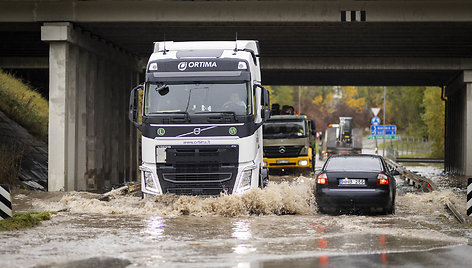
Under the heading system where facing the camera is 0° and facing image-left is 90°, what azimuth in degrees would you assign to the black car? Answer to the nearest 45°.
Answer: approximately 180°

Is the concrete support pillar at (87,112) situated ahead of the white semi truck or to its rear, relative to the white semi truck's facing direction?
to the rear

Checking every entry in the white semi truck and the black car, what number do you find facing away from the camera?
1

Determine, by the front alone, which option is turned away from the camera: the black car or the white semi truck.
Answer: the black car

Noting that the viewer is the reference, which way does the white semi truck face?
facing the viewer

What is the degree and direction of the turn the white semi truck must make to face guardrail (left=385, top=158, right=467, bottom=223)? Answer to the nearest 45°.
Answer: approximately 135° to its left

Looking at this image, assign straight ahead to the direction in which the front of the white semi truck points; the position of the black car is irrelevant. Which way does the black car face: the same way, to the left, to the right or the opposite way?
the opposite way

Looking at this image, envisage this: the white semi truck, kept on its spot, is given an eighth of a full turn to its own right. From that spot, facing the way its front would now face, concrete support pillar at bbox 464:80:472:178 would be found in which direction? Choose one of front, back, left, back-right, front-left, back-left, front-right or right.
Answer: back

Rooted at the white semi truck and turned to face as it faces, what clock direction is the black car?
The black car is roughly at 9 o'clock from the white semi truck.
